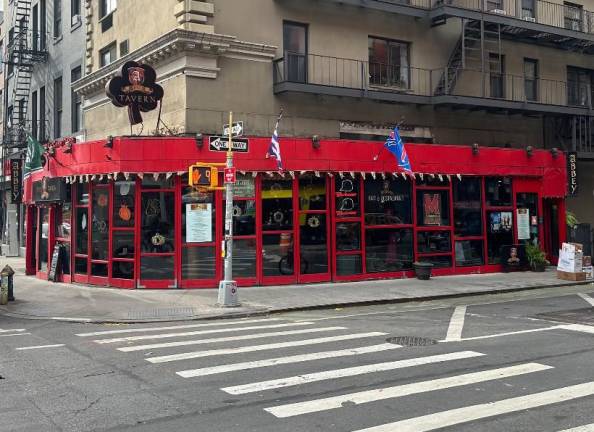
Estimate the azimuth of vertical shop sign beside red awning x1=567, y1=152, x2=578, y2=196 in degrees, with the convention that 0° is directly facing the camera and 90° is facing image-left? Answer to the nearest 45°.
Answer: approximately 0°

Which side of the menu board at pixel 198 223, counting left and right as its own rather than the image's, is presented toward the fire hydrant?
right

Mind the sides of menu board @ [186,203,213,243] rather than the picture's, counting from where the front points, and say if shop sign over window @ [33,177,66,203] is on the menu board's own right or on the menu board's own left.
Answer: on the menu board's own right

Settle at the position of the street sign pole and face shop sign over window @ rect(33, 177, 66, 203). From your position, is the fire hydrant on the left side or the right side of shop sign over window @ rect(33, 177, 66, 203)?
left
